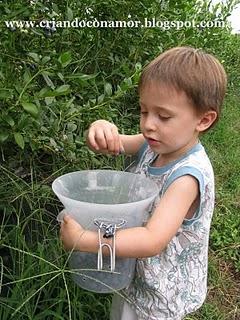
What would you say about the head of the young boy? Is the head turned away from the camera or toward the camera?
toward the camera

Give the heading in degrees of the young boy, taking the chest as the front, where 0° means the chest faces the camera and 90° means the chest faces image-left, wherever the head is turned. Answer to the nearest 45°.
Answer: approximately 45°
